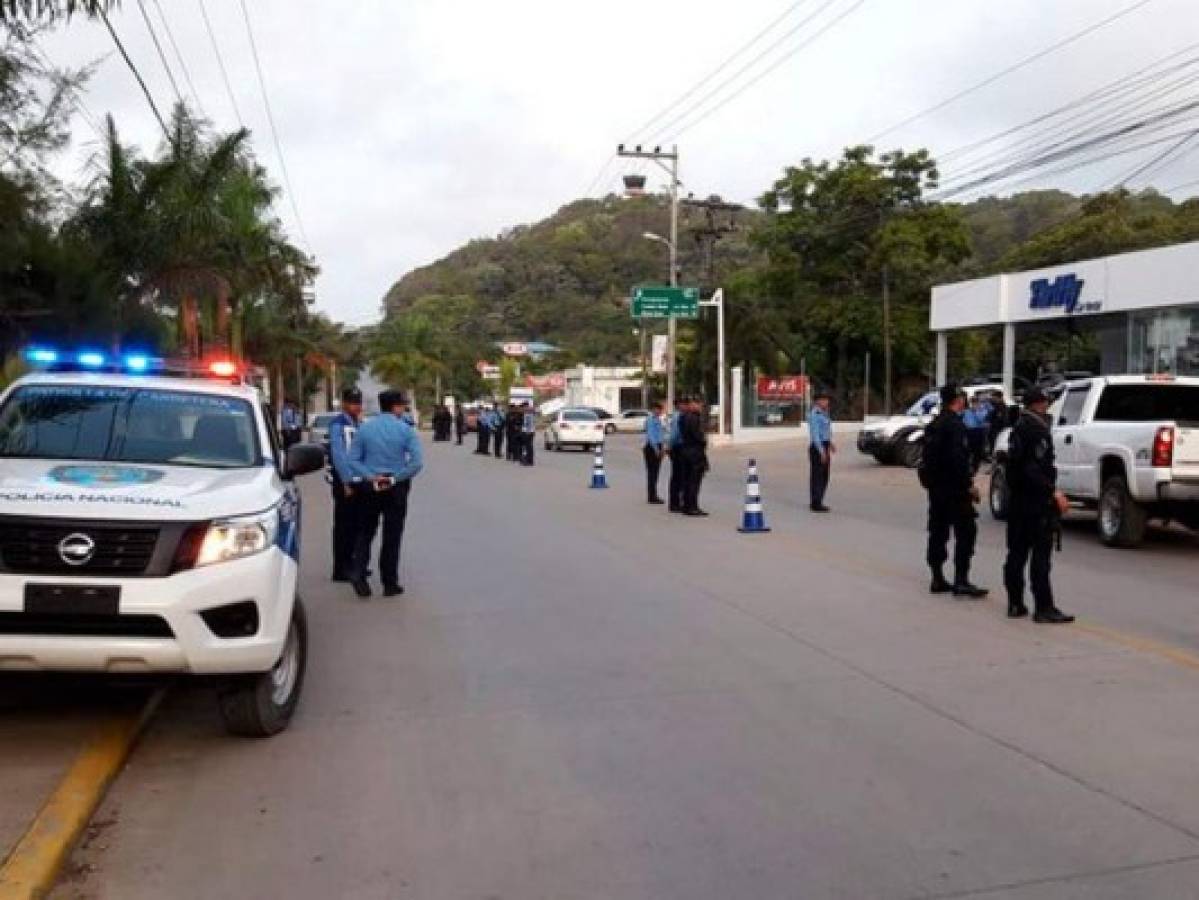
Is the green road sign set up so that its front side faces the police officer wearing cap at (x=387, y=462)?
yes

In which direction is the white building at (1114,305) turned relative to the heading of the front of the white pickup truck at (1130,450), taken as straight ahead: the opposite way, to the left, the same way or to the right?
to the left

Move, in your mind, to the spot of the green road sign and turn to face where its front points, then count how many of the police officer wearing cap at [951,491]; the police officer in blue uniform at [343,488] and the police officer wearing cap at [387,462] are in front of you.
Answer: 3
